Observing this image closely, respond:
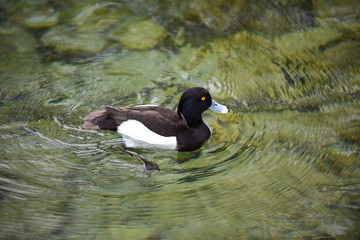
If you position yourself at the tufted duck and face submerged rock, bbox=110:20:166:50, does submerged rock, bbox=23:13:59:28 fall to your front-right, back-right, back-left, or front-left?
front-left

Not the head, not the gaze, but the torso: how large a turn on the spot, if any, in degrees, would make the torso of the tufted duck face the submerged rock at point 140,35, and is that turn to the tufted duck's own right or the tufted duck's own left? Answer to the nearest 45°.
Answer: approximately 90° to the tufted duck's own left

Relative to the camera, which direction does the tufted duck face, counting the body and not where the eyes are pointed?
to the viewer's right

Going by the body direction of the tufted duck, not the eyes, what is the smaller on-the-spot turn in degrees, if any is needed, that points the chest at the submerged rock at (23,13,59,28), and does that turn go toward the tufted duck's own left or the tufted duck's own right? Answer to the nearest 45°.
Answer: approximately 135° to the tufted duck's own left

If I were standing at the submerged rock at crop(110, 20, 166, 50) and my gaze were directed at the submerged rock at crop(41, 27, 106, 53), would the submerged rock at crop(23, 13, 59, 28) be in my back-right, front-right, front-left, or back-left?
front-right

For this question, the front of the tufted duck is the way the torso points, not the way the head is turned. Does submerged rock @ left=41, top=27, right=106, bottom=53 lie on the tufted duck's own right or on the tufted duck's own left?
on the tufted duck's own left

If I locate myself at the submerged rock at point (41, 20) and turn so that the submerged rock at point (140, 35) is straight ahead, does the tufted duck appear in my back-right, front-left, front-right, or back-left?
front-right

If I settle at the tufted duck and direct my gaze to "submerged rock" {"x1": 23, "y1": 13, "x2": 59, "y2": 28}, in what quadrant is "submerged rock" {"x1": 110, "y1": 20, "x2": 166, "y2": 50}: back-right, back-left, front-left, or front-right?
front-right
